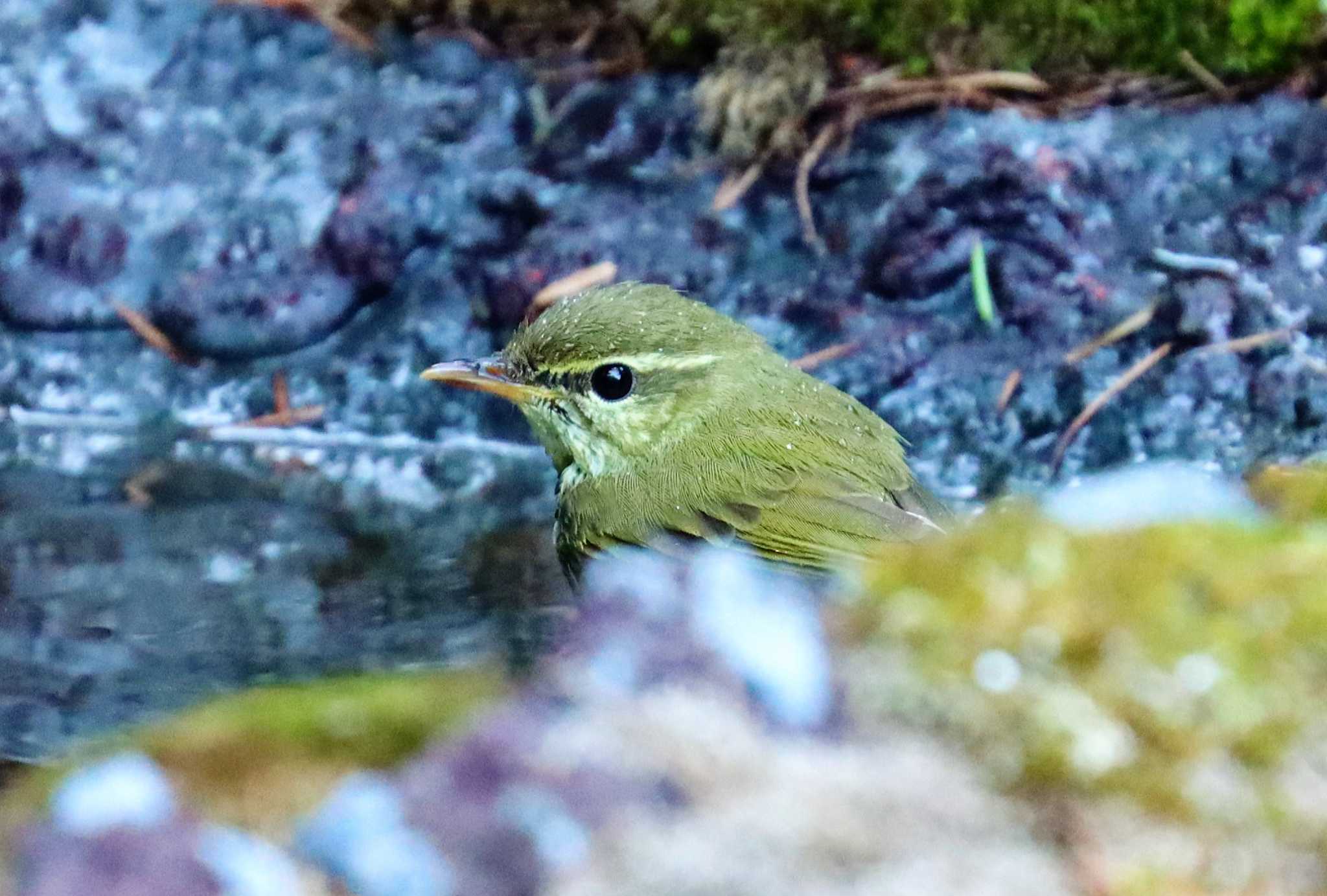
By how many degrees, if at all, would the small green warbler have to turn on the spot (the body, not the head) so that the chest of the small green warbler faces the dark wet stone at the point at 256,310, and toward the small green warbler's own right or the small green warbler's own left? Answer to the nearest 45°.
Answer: approximately 45° to the small green warbler's own right

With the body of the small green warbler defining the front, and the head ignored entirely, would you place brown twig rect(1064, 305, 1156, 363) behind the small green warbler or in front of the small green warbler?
behind

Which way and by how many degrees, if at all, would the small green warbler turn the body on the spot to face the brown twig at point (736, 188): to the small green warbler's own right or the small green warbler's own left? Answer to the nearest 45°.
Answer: approximately 90° to the small green warbler's own right

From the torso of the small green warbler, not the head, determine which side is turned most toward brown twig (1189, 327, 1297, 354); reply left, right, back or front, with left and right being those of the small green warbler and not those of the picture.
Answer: back

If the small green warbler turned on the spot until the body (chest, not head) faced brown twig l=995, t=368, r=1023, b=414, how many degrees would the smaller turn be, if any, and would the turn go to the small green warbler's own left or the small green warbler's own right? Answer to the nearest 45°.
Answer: approximately 135° to the small green warbler's own right

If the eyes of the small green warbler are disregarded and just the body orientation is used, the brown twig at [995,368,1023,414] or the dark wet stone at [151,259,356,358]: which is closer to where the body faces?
the dark wet stone

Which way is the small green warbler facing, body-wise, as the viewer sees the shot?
to the viewer's left

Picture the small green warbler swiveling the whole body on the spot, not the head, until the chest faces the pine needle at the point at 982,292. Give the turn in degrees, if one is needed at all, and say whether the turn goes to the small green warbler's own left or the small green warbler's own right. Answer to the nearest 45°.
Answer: approximately 135° to the small green warbler's own right

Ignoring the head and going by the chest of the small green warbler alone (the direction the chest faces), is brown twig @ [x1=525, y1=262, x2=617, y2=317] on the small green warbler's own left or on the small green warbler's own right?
on the small green warbler's own right

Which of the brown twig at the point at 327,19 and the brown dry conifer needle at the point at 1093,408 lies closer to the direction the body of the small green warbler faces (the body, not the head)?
the brown twig
